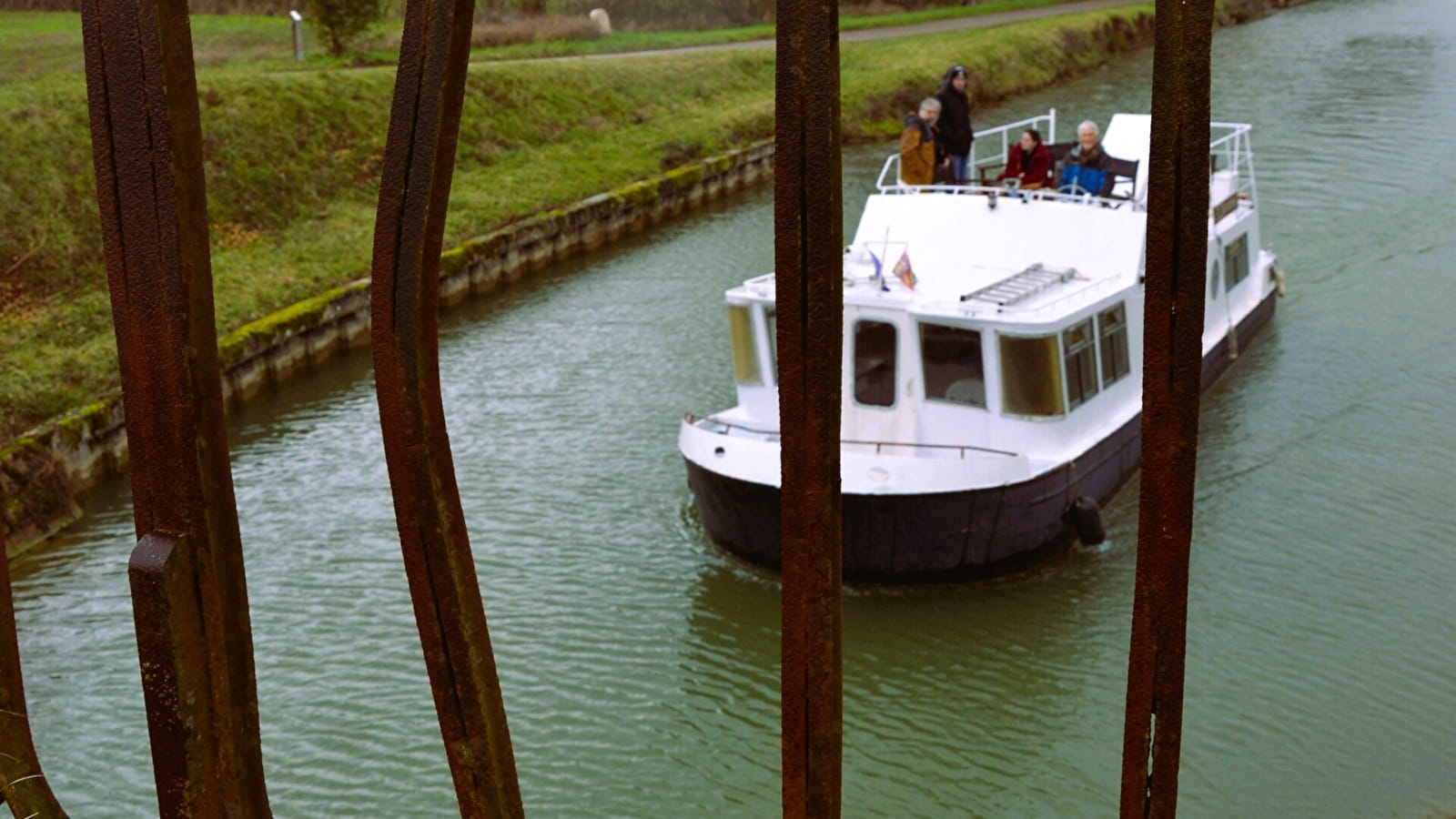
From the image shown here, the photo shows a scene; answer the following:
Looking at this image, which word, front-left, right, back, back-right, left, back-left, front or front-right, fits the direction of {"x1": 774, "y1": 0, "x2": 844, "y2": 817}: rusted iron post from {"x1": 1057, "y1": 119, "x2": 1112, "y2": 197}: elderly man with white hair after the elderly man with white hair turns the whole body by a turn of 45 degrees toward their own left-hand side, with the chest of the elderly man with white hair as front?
front-right

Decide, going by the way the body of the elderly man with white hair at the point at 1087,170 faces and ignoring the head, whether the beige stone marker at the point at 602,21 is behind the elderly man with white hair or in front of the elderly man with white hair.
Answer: behind

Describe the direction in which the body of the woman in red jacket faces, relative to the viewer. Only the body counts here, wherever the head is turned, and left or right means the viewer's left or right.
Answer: facing the viewer and to the left of the viewer

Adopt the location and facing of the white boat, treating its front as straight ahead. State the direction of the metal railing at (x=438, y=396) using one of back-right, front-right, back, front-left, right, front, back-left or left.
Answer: front-left

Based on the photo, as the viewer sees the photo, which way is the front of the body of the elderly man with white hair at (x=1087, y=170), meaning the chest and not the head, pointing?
toward the camera

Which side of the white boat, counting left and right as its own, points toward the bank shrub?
right

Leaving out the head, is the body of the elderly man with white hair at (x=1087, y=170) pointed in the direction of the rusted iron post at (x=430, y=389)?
yes

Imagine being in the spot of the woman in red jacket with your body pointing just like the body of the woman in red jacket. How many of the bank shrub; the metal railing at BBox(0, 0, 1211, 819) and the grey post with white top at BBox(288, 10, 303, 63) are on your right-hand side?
2

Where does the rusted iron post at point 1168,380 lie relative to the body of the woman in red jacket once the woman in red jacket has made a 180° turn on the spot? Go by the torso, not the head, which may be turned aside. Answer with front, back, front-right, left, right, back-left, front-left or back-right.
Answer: back-right

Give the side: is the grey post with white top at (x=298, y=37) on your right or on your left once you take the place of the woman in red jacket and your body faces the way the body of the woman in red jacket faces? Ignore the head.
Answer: on your right

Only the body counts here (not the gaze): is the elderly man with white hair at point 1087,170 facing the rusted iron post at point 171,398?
yes

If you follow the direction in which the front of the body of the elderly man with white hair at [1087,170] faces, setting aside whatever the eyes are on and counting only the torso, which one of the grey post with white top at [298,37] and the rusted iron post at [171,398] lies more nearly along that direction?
the rusted iron post

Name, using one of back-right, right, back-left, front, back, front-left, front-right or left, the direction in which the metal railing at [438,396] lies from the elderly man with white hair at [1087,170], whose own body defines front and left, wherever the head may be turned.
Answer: front

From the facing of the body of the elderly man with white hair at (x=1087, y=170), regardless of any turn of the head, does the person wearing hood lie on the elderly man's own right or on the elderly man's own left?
on the elderly man's own right
